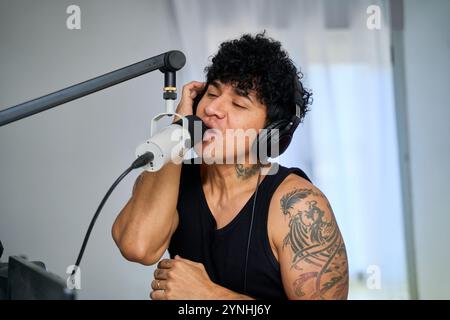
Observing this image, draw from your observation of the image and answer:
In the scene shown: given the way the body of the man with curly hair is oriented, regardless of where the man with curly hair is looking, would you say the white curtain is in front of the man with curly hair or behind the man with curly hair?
behind

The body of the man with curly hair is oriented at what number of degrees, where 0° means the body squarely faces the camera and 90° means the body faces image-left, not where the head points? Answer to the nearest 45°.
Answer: approximately 45°
